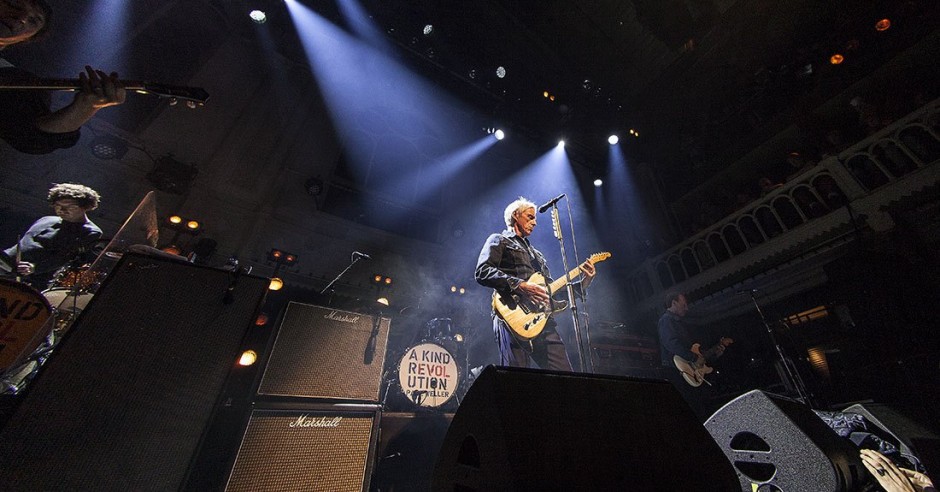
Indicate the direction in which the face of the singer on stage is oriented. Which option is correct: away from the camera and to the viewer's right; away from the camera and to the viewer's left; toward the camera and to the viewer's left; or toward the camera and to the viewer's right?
toward the camera and to the viewer's right

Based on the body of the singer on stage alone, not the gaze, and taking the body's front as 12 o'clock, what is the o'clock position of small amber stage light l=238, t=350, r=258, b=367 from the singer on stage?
The small amber stage light is roughly at 4 o'clock from the singer on stage.

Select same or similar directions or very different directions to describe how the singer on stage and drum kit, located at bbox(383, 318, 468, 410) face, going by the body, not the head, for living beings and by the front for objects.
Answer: same or similar directions

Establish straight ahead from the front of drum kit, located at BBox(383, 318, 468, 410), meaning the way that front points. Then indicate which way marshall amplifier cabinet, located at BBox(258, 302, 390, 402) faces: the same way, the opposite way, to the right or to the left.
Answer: the same way

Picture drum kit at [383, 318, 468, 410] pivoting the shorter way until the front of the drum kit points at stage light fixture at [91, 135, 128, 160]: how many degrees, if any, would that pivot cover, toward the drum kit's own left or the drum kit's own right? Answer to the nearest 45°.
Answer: approximately 90° to the drum kit's own right

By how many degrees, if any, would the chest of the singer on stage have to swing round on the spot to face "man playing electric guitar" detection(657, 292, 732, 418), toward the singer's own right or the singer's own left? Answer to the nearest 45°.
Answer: approximately 90° to the singer's own left

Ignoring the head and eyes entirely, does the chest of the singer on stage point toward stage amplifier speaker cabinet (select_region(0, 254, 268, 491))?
no

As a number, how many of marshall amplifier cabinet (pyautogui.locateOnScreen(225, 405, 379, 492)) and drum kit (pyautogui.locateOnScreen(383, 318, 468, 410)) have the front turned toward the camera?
2

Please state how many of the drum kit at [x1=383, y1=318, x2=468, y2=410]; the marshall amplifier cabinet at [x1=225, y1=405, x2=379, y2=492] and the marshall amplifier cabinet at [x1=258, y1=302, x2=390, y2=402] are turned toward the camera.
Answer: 3

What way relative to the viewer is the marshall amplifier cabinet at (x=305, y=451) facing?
toward the camera

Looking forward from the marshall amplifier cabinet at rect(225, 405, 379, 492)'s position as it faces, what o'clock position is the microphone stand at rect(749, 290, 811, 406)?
The microphone stand is roughly at 9 o'clock from the marshall amplifier cabinet.

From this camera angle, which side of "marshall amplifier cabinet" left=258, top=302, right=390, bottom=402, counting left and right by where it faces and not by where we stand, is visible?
front

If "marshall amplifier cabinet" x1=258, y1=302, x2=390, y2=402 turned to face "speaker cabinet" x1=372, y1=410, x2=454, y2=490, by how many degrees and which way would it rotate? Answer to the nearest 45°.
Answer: approximately 135° to its left

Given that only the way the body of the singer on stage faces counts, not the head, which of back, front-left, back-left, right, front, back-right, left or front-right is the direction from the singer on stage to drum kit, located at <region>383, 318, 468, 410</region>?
back

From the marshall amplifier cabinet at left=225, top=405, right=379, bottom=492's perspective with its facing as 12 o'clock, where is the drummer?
The drummer is roughly at 4 o'clock from the marshall amplifier cabinet.

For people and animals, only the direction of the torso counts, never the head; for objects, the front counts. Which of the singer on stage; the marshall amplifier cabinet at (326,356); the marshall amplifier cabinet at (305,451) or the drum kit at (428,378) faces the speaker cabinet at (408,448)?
the drum kit

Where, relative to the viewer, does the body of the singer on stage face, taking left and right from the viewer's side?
facing the viewer and to the right of the viewer

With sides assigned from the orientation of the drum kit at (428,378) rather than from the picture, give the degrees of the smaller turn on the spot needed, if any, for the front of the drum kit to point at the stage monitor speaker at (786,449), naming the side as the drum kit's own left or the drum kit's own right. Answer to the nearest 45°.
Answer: approximately 45° to the drum kit's own left
